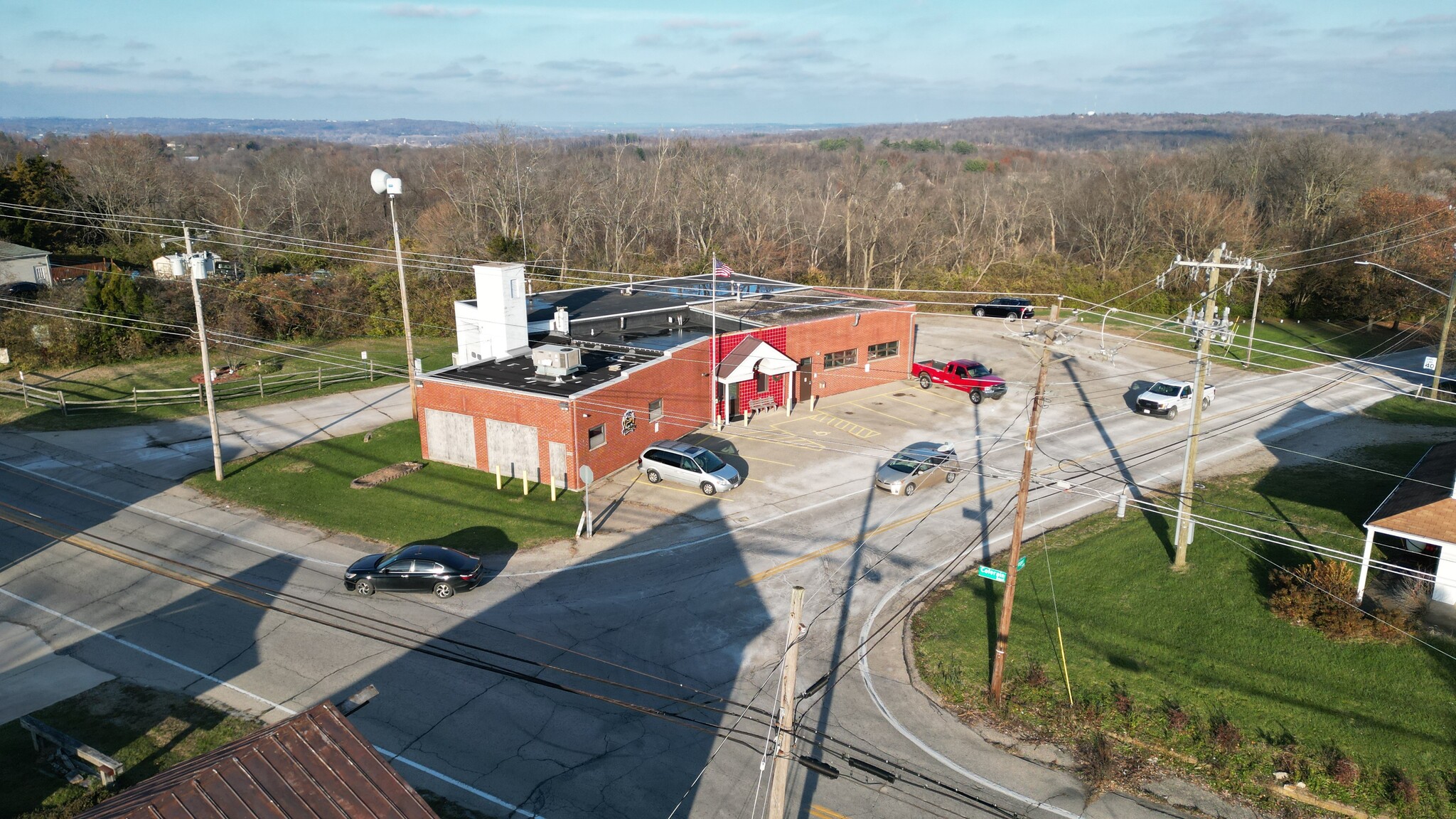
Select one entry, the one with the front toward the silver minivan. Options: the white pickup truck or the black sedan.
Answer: the white pickup truck

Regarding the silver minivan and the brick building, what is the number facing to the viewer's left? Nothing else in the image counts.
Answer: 0

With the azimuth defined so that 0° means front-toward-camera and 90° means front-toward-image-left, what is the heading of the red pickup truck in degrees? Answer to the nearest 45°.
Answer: approximately 315°

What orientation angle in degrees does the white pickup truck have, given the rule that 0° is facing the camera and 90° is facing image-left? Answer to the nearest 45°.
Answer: approximately 45°

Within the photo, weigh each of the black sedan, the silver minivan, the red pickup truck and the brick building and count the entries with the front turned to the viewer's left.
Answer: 1

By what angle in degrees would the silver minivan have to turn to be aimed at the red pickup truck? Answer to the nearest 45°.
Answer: approximately 90° to its left

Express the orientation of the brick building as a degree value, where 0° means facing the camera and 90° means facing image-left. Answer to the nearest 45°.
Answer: approximately 315°

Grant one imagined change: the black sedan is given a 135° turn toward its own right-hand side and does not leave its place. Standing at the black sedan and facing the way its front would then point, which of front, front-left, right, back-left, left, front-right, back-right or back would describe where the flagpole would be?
front

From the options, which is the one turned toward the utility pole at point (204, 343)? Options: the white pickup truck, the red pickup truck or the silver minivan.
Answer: the white pickup truck

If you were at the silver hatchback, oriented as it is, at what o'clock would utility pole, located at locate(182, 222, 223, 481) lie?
The utility pole is roughly at 1 o'clock from the silver hatchback.

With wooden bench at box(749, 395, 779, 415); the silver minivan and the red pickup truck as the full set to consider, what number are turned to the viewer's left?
0

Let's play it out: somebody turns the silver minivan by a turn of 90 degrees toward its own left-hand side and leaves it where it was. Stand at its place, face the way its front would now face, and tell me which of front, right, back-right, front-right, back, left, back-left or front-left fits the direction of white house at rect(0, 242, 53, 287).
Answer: left

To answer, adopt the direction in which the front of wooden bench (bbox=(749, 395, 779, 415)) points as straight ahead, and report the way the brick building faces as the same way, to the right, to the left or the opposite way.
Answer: the same way

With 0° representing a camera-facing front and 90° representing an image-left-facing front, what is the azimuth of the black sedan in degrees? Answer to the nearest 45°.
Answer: approximately 90°

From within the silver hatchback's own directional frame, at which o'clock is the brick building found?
The brick building is roughly at 2 o'clock from the silver hatchback.

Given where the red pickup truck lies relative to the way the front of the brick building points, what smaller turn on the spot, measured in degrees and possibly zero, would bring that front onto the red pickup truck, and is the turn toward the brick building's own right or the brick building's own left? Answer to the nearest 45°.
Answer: approximately 45° to the brick building's own left

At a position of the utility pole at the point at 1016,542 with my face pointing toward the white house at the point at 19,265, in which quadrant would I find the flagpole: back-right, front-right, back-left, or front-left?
front-right

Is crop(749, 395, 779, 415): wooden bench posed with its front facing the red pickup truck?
no

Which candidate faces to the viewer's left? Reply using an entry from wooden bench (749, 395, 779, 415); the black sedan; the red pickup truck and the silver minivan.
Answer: the black sedan

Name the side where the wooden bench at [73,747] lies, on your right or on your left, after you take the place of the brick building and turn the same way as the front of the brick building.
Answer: on your right

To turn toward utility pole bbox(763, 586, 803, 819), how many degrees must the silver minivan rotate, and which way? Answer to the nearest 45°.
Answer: approximately 45° to its right

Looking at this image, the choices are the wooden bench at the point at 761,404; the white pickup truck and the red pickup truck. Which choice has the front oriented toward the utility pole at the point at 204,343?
the white pickup truck
